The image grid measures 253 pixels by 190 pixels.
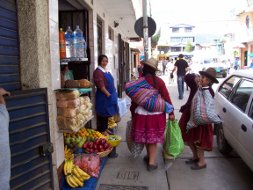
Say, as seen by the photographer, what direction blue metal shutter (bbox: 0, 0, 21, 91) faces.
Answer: facing the viewer and to the right of the viewer

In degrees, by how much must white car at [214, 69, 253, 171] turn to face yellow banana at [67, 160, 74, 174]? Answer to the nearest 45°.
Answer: approximately 90° to its right

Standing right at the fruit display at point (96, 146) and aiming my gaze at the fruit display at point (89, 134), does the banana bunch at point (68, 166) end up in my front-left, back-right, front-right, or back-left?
back-left

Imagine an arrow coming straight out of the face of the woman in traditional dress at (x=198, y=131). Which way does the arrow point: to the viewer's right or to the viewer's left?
to the viewer's left

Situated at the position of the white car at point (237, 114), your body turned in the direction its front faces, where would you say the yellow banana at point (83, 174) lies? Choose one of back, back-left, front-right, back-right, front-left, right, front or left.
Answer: right

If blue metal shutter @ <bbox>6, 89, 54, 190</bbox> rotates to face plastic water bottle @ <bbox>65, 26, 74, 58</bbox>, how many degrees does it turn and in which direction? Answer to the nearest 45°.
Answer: approximately 135° to its left

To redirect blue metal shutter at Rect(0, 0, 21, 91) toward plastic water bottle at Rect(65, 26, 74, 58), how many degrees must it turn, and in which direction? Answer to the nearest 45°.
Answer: approximately 90° to its left
